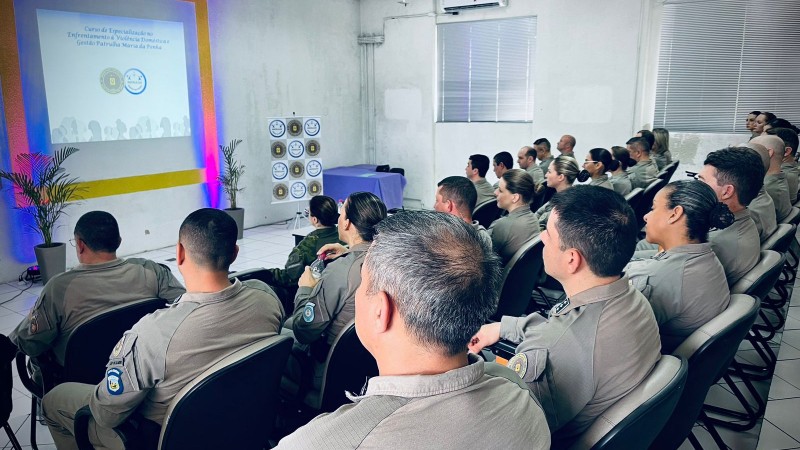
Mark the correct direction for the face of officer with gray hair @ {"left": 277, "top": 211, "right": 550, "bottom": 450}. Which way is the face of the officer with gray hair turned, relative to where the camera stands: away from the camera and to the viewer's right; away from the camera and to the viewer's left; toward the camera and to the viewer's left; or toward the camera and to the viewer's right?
away from the camera and to the viewer's left

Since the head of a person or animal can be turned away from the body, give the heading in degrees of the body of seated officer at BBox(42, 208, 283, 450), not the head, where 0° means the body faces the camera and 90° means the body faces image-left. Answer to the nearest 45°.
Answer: approximately 135°

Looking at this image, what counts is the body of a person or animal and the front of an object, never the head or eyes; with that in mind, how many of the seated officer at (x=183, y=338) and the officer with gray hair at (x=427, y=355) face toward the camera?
0

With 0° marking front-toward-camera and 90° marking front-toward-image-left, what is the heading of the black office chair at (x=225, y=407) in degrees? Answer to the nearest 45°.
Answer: approximately 135°

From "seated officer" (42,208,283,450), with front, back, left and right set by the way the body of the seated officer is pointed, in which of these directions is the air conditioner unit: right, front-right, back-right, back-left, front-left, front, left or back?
right

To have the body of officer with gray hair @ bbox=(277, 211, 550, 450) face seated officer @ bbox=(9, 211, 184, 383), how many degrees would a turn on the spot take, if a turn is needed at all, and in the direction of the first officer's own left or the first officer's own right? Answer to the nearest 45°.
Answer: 0° — they already face them

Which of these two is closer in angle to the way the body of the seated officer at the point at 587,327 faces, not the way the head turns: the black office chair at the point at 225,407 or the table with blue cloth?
the table with blue cloth

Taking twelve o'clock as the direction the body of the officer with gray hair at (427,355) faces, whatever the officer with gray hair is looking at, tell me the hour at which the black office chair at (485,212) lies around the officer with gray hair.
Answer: The black office chair is roughly at 2 o'clock from the officer with gray hair.

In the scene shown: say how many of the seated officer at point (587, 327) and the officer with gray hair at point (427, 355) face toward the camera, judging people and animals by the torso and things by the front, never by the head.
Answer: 0

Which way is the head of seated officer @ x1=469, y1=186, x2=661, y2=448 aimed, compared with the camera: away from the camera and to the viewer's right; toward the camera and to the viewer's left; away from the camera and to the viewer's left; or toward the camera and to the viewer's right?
away from the camera and to the viewer's left

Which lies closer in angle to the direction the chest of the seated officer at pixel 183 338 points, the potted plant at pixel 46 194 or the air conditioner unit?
the potted plant
